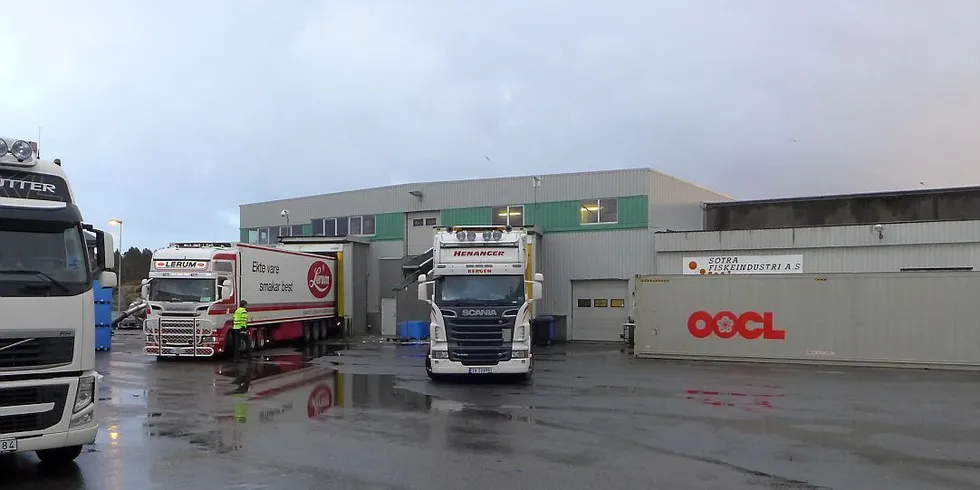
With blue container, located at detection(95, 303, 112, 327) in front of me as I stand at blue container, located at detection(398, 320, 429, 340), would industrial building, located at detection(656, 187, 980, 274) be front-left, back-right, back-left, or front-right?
back-left

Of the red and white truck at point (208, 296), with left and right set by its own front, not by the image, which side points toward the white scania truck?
left

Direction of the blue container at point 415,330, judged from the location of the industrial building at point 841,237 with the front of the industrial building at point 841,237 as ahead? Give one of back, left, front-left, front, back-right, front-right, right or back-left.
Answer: right

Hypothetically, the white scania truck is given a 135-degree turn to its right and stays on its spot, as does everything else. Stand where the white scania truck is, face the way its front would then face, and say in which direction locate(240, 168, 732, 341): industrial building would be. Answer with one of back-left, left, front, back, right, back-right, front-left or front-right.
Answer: front-right

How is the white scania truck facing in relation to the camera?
toward the camera

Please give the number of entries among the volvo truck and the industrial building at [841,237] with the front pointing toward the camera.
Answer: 2

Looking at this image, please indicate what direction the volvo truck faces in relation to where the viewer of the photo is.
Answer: facing the viewer

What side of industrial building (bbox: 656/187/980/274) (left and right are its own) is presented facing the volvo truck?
front

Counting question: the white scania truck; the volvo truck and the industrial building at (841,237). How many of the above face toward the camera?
3

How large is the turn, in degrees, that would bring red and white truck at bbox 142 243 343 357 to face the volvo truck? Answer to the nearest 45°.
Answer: approximately 45° to its left
